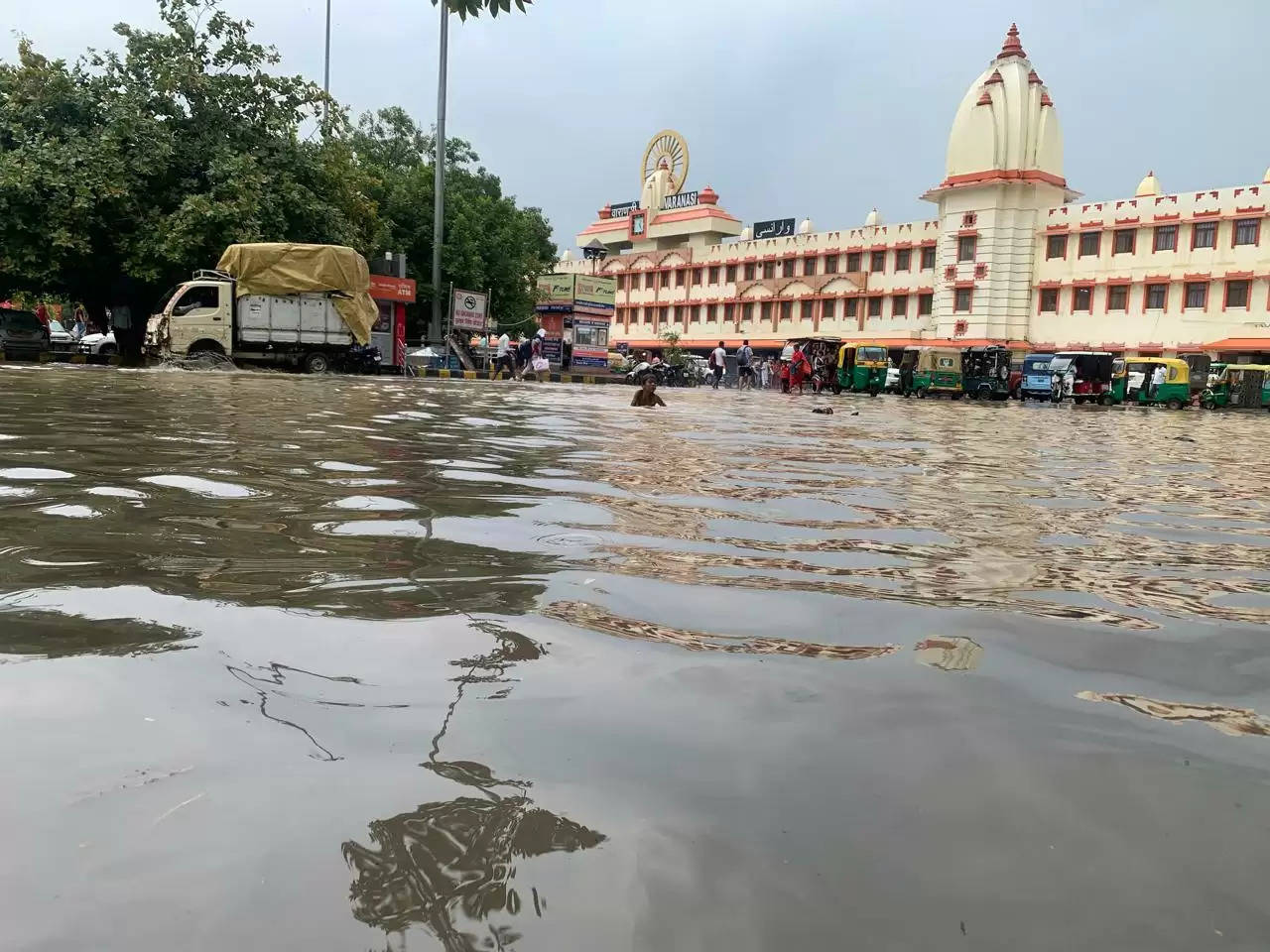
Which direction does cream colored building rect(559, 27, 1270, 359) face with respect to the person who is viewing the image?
facing the viewer and to the left of the viewer

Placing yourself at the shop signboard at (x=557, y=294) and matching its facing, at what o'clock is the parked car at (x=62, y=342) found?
The parked car is roughly at 2 o'clock from the shop signboard.

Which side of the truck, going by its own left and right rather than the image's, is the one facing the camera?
left

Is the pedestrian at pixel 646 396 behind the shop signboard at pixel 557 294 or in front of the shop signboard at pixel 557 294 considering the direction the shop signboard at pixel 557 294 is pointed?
in front

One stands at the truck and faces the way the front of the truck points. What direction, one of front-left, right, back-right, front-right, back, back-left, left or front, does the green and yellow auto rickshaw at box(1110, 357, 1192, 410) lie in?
back

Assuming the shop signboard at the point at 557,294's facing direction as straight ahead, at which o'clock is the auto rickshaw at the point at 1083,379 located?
The auto rickshaw is roughly at 10 o'clock from the shop signboard.

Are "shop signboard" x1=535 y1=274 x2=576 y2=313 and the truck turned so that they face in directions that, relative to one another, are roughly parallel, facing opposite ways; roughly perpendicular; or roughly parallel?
roughly perpendicular
